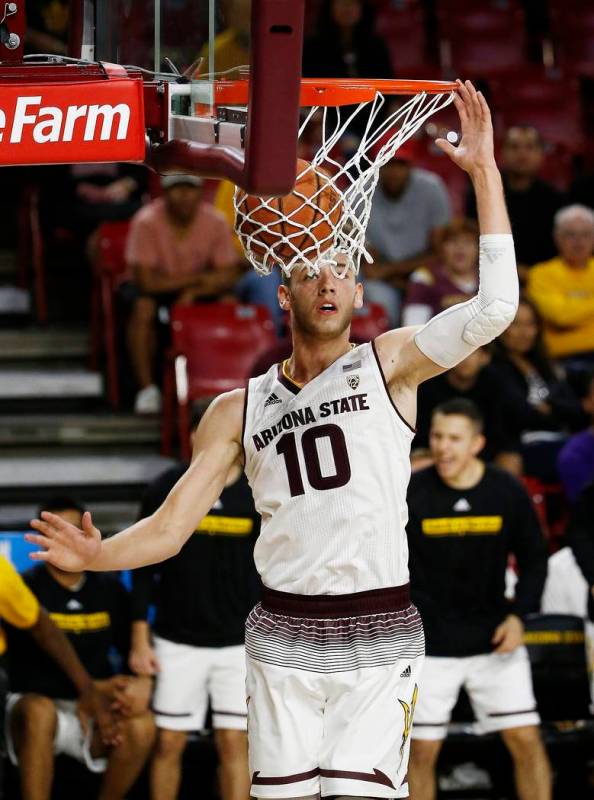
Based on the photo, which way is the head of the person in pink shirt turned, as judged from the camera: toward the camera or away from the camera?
toward the camera

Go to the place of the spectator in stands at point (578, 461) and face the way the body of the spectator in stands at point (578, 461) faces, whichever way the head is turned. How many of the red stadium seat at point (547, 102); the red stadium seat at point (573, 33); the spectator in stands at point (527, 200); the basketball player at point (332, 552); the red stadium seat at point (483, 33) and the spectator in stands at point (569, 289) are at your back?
5

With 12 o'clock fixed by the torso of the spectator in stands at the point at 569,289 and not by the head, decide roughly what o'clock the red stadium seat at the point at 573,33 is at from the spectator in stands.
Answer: The red stadium seat is roughly at 6 o'clock from the spectator in stands.

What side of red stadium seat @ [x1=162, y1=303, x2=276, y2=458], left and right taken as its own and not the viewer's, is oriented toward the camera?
front

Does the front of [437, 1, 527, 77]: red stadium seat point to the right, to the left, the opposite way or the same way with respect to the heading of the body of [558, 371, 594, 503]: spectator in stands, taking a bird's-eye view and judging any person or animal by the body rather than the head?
the same way

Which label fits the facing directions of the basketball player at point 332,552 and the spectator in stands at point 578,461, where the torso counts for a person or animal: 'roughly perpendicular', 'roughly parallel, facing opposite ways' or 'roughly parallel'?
roughly parallel

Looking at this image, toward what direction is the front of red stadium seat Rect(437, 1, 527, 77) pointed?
toward the camera

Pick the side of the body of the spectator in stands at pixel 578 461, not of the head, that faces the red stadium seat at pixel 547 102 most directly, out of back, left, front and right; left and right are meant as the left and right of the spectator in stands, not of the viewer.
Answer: back

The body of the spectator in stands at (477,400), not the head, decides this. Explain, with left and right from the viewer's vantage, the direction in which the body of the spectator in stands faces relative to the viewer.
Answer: facing the viewer

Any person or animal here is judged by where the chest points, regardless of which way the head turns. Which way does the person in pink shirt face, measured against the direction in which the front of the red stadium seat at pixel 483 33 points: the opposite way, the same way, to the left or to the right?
the same way

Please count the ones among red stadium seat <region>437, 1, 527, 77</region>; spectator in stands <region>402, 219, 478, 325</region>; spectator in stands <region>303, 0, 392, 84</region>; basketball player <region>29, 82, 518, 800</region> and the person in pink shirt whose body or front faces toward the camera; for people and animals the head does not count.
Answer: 5

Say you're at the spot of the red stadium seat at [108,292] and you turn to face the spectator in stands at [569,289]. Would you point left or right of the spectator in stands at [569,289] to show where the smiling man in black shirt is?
right

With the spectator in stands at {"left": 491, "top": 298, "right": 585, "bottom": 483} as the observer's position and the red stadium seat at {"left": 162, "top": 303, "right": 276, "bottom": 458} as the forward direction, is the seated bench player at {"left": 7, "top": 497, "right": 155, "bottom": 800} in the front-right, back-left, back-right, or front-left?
front-left

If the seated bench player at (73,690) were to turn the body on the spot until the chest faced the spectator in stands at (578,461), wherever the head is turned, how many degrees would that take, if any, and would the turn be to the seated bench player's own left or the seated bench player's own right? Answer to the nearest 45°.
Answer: approximately 90° to the seated bench player's own left

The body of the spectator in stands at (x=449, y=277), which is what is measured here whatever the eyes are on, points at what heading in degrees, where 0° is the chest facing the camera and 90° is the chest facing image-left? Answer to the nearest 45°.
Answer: approximately 0°

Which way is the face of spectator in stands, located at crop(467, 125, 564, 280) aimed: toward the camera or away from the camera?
toward the camera

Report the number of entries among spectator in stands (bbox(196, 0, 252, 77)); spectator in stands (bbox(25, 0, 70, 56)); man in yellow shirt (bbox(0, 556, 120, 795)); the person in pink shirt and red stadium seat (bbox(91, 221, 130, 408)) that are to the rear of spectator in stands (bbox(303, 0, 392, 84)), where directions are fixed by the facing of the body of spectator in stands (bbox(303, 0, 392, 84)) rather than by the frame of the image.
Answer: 0

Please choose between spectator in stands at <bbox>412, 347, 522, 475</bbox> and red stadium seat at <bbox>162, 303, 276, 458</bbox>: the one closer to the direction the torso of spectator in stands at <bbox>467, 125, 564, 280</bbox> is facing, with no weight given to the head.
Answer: the spectator in stands

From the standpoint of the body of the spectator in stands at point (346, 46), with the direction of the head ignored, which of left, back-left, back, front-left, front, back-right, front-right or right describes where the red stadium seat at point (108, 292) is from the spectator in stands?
front-right

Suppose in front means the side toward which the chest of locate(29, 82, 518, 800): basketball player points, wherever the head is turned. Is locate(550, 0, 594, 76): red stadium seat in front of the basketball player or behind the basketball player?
behind

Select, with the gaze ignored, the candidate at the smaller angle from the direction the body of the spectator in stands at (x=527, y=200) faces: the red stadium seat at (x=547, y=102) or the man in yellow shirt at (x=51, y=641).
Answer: the man in yellow shirt

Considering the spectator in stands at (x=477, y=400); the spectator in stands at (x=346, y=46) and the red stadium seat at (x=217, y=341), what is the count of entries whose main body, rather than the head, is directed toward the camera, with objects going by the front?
3
